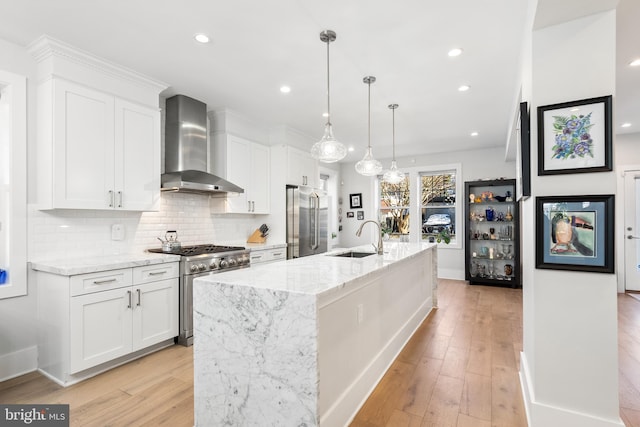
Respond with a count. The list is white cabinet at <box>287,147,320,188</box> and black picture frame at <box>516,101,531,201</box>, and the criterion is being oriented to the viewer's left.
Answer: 1

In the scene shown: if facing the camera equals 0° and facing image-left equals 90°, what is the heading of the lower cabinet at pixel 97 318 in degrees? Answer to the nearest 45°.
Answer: approximately 315°

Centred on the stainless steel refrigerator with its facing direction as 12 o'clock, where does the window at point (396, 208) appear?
The window is roughly at 9 o'clock from the stainless steel refrigerator.

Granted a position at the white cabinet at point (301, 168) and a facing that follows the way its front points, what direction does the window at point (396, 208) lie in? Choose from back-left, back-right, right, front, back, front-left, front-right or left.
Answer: left

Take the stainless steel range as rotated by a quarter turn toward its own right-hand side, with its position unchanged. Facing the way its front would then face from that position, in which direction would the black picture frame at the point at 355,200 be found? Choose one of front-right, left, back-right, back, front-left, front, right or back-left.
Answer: back

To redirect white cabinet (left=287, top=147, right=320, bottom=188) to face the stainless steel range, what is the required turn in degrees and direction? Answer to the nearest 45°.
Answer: approximately 90° to its right

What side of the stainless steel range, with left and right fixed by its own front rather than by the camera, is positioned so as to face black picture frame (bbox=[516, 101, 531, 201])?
front

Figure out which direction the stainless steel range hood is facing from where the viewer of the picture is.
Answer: facing the viewer and to the right of the viewer

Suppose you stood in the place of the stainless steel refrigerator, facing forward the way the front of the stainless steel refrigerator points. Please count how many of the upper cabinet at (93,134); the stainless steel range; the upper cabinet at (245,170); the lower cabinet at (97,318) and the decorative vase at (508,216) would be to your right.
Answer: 4

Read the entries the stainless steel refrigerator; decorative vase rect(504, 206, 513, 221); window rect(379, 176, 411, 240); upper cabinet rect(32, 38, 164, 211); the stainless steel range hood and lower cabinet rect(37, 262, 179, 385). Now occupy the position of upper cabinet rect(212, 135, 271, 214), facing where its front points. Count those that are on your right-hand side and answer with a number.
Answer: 3

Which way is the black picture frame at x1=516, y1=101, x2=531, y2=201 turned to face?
to the viewer's left

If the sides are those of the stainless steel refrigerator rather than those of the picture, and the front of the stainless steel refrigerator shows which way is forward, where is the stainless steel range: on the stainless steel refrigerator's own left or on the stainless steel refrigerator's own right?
on the stainless steel refrigerator's own right
